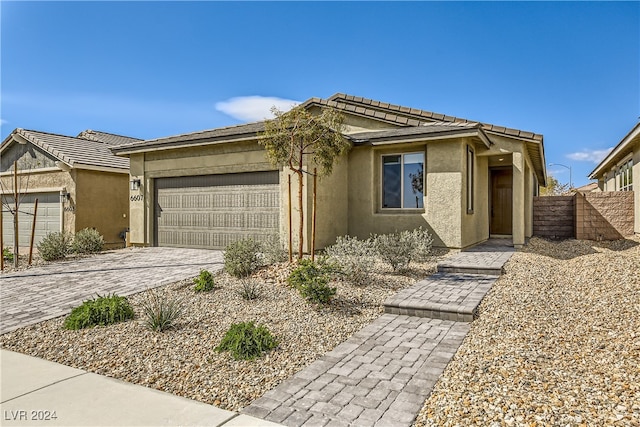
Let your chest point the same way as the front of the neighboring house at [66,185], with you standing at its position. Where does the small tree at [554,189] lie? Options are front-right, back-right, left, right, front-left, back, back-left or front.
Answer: back-left

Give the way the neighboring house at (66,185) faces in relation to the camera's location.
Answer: facing the viewer and to the left of the viewer

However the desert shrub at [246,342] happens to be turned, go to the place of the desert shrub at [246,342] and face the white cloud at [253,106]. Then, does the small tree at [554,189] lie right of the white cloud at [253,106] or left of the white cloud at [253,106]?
right

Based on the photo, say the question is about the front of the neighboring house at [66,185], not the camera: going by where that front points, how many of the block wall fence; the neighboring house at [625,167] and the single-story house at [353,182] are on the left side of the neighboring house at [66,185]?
3

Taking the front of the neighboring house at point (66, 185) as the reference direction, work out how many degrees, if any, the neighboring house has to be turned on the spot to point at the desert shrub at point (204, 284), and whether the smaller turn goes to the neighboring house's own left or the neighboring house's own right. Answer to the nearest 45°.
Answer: approximately 45° to the neighboring house's own left

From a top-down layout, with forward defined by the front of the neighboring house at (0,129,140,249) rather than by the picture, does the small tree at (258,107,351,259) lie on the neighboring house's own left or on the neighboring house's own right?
on the neighboring house's own left

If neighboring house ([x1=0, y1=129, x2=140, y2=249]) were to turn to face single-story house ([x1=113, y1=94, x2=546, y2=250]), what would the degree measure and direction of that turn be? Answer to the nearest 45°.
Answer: approximately 90° to its left

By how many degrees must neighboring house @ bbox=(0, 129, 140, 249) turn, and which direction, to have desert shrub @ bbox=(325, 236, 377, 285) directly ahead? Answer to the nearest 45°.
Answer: approximately 45° to its left

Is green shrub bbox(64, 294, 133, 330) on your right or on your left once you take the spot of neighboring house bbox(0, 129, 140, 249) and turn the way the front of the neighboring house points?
on your left

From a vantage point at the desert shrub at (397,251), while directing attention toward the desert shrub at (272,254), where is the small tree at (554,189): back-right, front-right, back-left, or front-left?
back-right

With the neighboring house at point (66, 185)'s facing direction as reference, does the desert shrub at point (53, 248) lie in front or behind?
in front

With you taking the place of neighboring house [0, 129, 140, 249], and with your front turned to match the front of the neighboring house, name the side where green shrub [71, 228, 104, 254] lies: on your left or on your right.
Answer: on your left

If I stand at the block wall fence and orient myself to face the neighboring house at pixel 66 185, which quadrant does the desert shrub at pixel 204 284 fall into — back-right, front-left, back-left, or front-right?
front-left

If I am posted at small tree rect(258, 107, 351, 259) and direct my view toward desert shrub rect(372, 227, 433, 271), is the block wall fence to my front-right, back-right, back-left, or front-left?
front-left

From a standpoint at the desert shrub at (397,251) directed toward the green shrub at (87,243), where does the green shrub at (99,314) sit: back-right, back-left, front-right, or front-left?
front-left

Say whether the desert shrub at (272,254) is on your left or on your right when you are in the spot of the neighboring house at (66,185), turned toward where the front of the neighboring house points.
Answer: on your left
